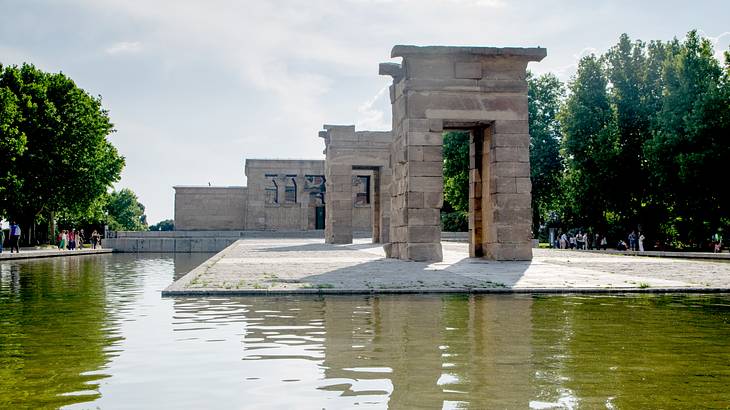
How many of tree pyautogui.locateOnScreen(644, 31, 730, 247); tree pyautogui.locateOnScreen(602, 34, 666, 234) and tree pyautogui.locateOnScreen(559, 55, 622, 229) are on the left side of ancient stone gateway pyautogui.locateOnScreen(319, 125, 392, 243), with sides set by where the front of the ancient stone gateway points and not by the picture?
3

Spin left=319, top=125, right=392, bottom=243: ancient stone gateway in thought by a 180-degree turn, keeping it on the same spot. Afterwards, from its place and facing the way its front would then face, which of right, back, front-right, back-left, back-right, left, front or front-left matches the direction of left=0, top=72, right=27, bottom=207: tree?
left

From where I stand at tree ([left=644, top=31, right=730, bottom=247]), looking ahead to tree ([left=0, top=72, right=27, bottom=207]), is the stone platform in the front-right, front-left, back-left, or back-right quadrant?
front-left

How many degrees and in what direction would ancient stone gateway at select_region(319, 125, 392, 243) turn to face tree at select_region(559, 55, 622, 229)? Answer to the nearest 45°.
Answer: approximately 90° to its left

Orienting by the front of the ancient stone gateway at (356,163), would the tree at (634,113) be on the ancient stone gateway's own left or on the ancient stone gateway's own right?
on the ancient stone gateway's own left

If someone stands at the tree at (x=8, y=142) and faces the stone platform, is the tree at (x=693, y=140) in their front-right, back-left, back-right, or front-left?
front-left

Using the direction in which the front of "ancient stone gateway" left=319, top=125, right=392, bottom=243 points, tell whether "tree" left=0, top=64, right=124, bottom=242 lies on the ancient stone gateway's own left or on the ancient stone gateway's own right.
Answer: on the ancient stone gateway's own right

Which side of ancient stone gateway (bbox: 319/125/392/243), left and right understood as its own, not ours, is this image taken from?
front

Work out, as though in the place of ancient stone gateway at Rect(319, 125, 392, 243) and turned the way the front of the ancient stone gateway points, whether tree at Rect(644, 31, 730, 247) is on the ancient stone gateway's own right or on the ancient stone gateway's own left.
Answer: on the ancient stone gateway's own left
